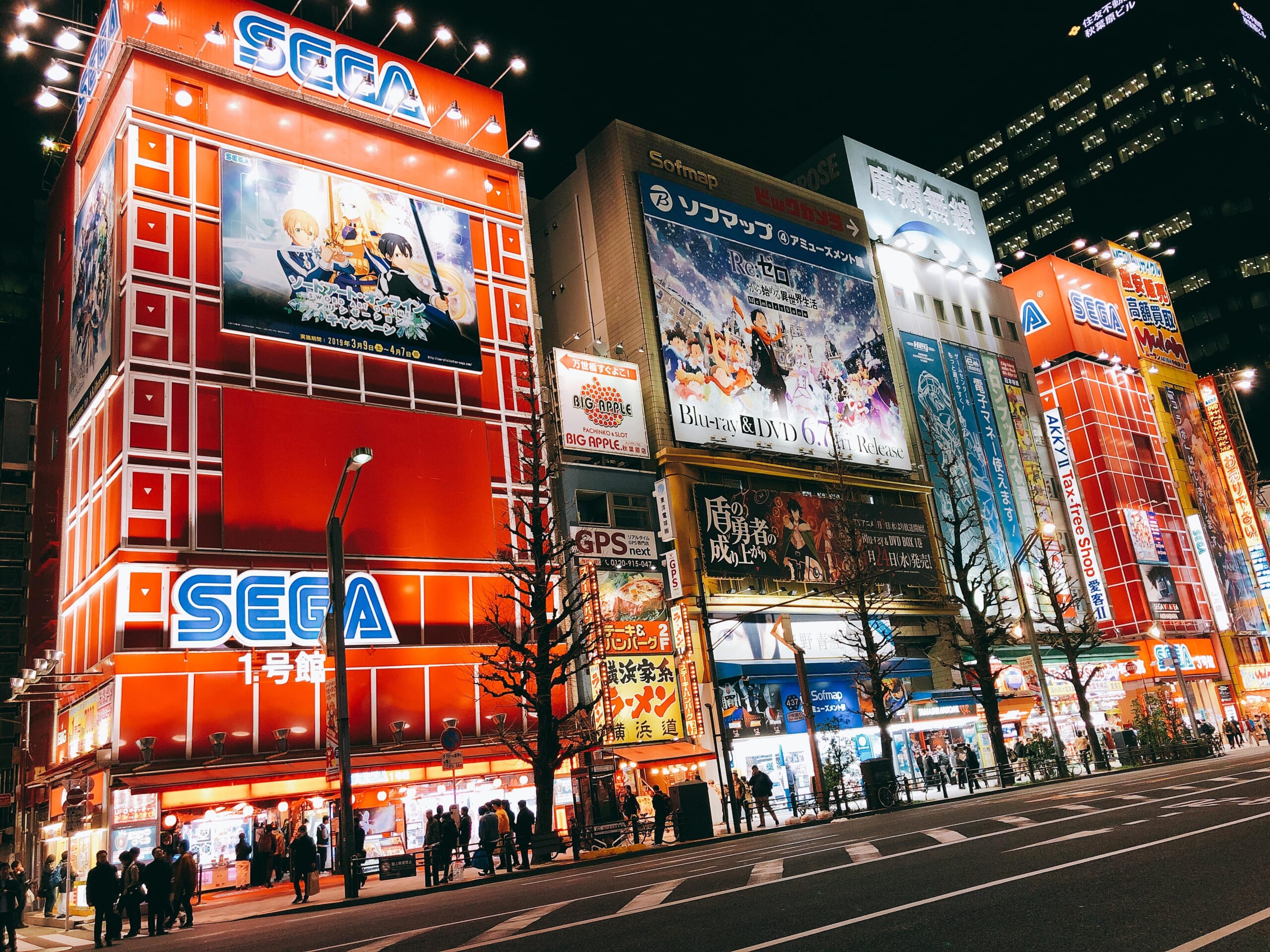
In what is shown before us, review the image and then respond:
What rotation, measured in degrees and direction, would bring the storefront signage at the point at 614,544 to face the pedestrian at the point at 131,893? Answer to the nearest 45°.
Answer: approximately 45° to its right

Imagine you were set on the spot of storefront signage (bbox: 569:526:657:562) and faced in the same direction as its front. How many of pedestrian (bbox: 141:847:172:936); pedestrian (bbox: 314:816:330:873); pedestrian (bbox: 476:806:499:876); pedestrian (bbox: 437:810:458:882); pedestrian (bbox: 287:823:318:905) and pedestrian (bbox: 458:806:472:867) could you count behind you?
0

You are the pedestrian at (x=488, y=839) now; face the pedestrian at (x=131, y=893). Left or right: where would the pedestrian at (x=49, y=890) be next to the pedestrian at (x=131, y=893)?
right

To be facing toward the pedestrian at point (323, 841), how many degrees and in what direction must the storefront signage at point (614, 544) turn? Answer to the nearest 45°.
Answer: approximately 45° to its right

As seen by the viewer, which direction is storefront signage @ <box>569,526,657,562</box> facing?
toward the camera

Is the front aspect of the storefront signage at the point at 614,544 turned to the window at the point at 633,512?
no

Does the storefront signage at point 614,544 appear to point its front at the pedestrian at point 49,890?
no

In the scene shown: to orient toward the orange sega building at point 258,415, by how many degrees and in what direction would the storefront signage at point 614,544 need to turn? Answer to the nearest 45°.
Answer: approximately 45° to its right

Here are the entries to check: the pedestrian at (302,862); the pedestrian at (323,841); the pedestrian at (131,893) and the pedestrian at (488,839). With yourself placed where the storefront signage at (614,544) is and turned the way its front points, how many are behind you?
0

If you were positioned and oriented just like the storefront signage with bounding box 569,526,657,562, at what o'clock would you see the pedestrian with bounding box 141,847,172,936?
The pedestrian is roughly at 3 o'clock from the storefront signage.

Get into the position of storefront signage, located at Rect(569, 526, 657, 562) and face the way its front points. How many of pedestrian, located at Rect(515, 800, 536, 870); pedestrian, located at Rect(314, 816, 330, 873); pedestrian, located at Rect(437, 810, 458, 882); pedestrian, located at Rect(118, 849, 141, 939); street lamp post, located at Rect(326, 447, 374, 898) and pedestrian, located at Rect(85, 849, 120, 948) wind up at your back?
0

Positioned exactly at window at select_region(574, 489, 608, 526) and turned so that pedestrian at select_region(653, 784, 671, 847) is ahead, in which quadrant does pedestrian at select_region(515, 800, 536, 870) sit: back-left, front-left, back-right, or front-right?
front-right

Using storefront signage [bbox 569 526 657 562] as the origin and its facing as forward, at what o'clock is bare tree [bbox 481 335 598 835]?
The bare tree is roughly at 1 o'clock from the storefront signage.

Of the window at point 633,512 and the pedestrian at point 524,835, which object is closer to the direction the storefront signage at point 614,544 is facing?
the pedestrian
